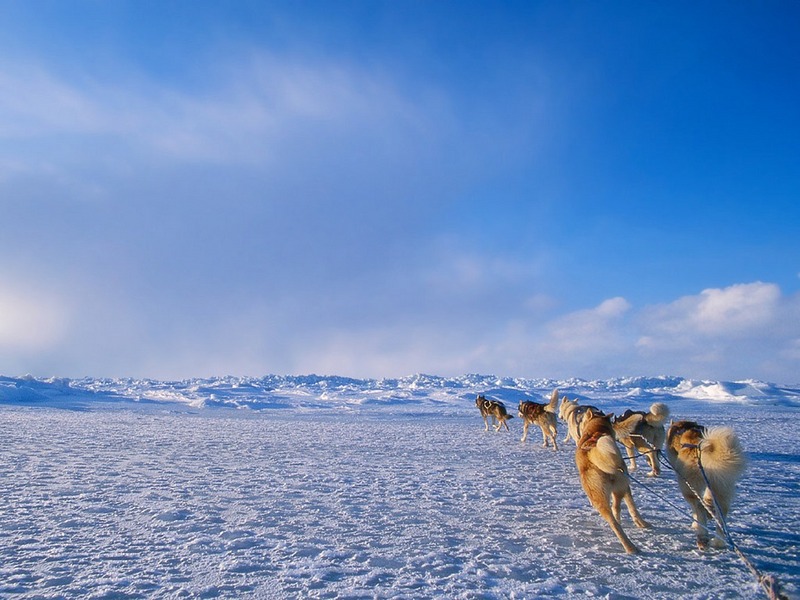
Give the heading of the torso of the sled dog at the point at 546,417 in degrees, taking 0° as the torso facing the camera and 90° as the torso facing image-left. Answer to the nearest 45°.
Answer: approximately 135°

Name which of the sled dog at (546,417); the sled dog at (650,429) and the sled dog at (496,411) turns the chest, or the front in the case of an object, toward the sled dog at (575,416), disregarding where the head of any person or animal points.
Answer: the sled dog at (650,429)

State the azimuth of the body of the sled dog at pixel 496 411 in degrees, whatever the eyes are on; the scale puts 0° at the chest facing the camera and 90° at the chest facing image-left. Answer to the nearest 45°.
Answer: approximately 135°

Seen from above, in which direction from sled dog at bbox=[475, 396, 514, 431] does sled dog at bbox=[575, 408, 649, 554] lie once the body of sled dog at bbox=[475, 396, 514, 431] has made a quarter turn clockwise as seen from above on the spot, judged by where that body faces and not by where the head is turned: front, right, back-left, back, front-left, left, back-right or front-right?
back-right

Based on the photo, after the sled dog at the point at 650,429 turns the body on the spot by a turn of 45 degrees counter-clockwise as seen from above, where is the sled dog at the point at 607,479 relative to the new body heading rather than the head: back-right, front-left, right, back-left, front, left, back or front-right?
left

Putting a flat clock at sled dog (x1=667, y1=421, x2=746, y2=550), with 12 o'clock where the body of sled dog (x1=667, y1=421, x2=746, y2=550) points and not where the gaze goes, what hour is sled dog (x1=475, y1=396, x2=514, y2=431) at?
sled dog (x1=475, y1=396, x2=514, y2=431) is roughly at 11 o'clock from sled dog (x1=667, y1=421, x2=746, y2=550).

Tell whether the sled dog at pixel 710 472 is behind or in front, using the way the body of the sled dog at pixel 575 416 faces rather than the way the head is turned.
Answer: behind

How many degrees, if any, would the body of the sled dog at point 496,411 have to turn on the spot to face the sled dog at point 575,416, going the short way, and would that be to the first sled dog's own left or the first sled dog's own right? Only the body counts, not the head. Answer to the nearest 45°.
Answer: approximately 135° to the first sled dog's own left

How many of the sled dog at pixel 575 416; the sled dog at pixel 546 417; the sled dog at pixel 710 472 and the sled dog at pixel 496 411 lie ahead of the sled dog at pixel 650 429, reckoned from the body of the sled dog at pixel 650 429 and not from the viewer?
3

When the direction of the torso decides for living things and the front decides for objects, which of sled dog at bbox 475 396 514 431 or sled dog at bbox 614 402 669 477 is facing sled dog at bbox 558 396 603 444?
sled dog at bbox 614 402 669 477

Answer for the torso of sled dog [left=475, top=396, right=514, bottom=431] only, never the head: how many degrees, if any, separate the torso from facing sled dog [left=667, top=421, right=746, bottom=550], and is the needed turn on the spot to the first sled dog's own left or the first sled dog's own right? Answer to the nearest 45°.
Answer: approximately 135° to the first sled dog's own left

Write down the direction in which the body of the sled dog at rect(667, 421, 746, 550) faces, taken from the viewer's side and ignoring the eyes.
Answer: away from the camera

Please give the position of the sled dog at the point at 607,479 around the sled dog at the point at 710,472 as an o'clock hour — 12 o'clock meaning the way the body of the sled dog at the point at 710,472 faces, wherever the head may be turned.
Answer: the sled dog at the point at 607,479 is roughly at 8 o'clock from the sled dog at the point at 710,472.

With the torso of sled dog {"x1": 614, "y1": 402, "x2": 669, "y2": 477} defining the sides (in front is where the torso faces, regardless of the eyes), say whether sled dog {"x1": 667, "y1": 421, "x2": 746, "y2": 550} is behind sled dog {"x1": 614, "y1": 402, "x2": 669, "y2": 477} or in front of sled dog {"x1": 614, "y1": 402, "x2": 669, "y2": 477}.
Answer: behind
